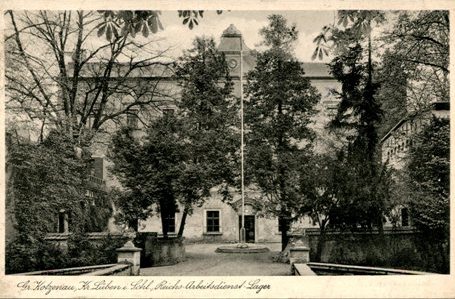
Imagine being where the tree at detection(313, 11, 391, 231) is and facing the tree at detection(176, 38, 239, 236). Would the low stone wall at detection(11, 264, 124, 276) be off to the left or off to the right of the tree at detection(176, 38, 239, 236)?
left
